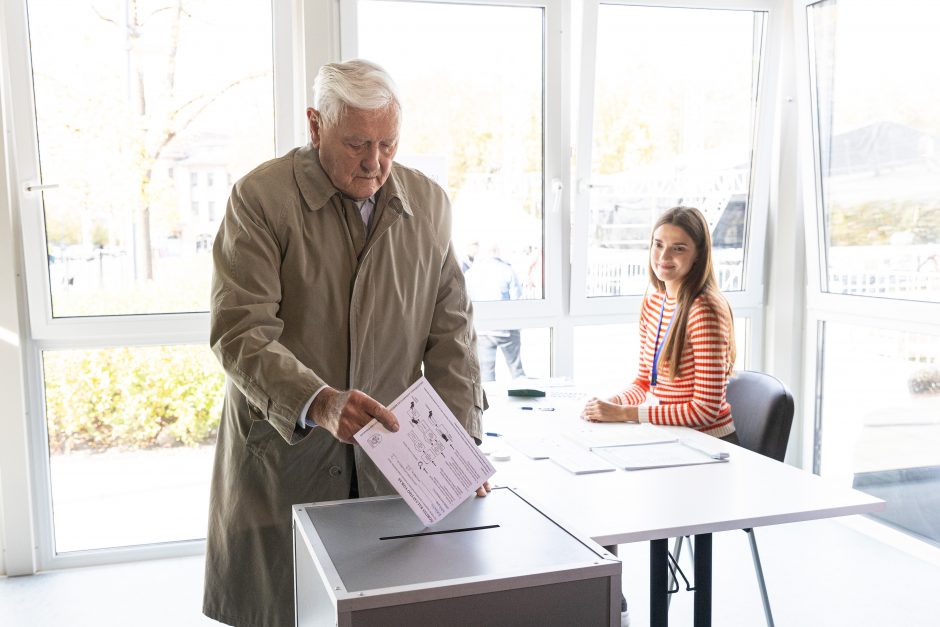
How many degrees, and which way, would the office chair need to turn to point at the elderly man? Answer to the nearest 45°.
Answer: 0° — it already faces them

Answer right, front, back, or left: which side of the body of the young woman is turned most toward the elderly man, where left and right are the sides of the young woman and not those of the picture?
front

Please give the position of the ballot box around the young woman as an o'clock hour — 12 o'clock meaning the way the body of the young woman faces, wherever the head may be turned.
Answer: The ballot box is roughly at 11 o'clock from the young woman.

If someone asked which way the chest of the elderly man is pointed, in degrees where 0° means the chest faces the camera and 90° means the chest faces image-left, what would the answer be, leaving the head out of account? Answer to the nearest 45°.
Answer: approximately 315°

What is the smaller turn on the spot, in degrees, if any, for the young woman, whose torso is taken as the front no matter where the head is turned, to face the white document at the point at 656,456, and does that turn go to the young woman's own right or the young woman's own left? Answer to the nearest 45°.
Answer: approximately 45° to the young woman's own left

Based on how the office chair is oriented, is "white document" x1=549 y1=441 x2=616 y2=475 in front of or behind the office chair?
in front

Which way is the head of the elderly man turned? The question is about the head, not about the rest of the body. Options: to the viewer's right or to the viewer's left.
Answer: to the viewer's right

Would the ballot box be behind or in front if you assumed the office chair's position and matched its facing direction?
in front

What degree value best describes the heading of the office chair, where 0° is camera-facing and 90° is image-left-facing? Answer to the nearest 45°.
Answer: approximately 45°

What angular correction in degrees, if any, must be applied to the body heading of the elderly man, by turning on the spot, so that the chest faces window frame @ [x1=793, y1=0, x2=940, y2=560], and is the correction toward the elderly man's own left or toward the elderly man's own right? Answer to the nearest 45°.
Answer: approximately 90° to the elderly man's own left
